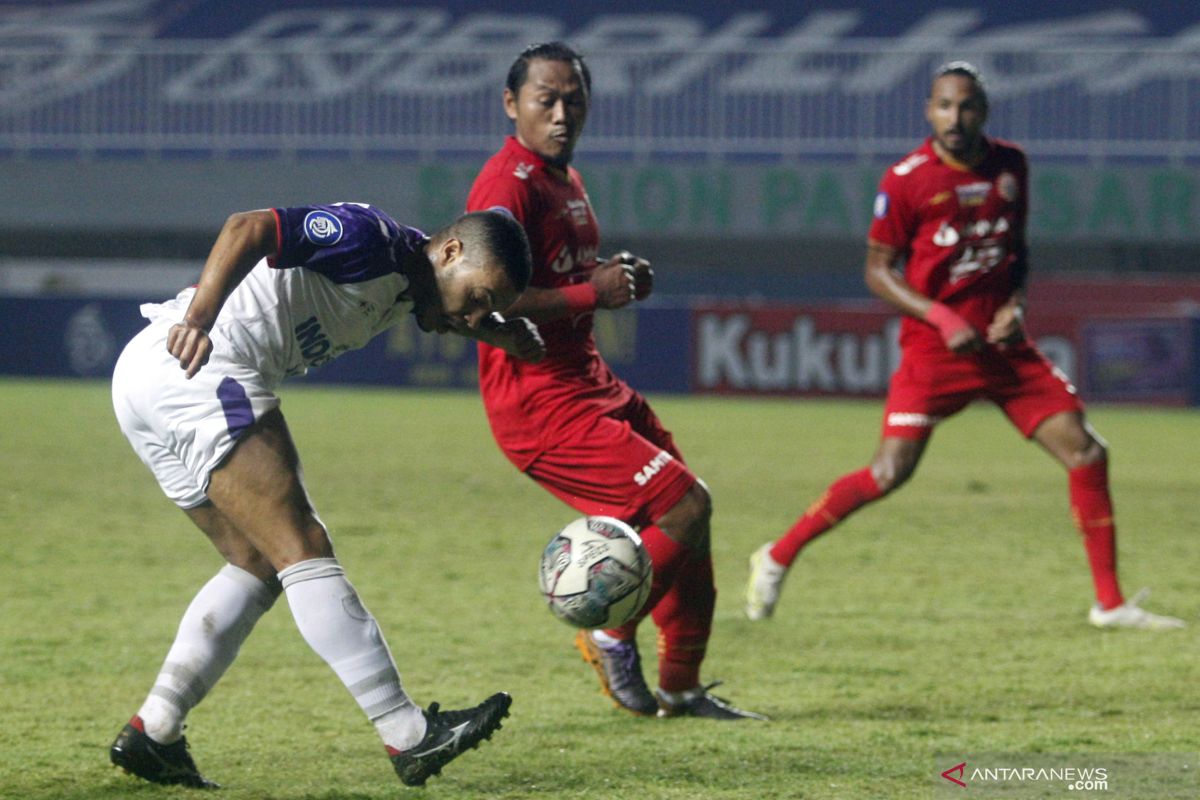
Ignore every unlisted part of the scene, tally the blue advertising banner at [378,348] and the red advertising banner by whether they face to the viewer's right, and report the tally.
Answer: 0

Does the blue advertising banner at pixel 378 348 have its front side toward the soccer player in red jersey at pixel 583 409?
yes

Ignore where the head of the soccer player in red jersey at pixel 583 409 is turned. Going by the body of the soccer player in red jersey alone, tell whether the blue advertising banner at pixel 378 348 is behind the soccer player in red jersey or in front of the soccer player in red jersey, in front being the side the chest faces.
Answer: behind

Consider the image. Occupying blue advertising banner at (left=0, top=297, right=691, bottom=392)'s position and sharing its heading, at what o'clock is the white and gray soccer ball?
The white and gray soccer ball is roughly at 12 o'clock from the blue advertising banner.

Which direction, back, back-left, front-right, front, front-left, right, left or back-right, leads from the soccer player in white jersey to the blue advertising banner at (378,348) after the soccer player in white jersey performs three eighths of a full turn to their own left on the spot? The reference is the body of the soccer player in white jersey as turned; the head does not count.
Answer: front-right

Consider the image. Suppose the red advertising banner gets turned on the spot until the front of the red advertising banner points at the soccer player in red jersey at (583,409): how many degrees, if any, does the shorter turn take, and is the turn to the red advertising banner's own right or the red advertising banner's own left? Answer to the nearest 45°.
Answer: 0° — it already faces them

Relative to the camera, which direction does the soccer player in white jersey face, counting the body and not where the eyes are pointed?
to the viewer's right
